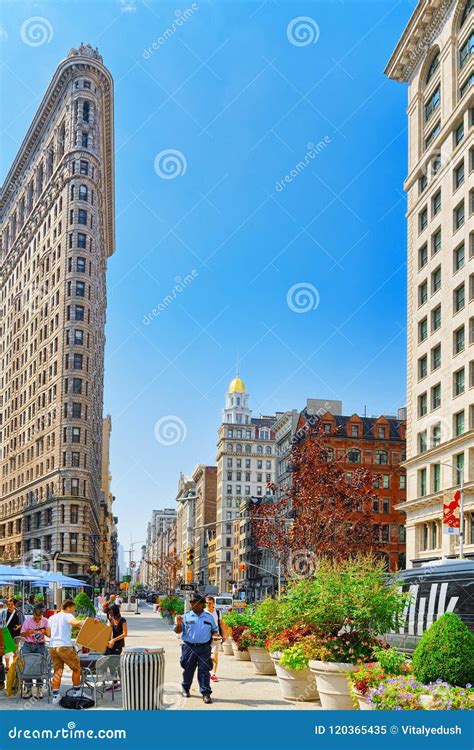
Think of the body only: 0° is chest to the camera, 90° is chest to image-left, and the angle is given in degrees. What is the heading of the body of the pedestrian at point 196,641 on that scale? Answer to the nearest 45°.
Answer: approximately 0°

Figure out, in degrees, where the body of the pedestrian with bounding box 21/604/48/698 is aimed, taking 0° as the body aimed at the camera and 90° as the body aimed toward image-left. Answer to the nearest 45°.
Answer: approximately 0°

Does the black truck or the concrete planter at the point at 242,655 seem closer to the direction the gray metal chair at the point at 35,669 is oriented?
the concrete planter

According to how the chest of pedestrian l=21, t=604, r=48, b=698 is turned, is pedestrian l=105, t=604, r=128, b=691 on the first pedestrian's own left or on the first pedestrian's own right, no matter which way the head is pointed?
on the first pedestrian's own left

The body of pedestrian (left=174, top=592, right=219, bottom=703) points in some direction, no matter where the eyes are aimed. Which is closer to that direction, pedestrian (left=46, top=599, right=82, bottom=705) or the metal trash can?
the metal trash can
